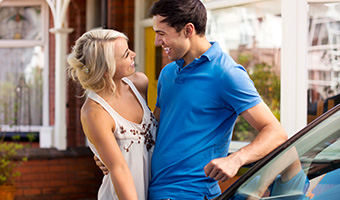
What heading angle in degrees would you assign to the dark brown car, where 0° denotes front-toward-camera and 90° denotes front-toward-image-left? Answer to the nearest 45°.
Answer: approximately 90°

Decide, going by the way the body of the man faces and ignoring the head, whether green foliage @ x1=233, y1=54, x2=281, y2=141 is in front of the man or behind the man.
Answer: behind

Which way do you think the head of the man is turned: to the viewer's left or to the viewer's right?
to the viewer's left

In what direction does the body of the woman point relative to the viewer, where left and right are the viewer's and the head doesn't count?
facing the viewer and to the right of the viewer

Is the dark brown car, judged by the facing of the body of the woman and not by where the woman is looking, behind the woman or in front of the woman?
in front

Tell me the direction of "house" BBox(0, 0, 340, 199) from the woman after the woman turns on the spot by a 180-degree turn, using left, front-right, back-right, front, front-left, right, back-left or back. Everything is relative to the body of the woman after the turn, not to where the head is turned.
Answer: front-right

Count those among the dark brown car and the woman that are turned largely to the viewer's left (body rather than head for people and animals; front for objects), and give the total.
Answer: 1
